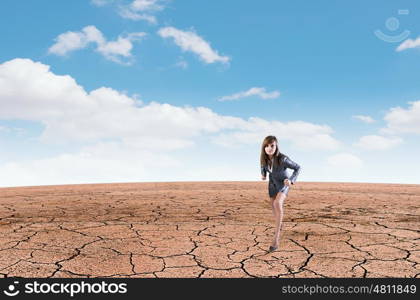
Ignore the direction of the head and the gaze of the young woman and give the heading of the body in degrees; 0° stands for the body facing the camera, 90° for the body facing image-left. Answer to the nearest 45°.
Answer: approximately 45°
